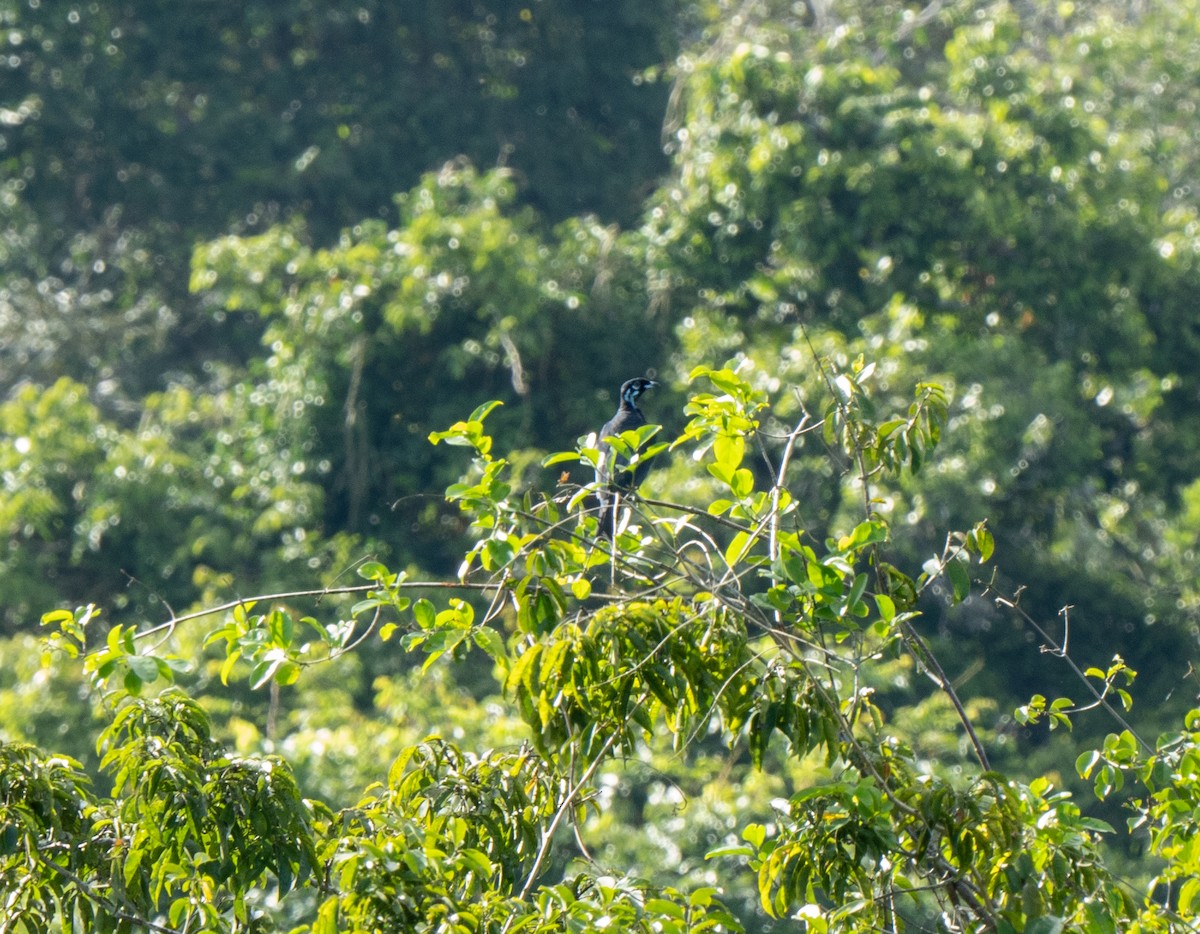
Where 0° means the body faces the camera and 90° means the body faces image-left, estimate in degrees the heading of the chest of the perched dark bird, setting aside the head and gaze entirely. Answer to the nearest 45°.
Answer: approximately 270°
